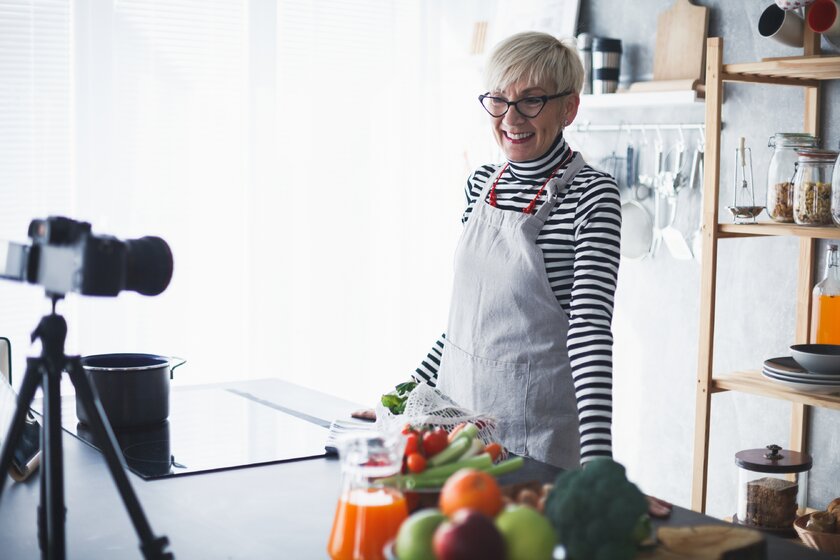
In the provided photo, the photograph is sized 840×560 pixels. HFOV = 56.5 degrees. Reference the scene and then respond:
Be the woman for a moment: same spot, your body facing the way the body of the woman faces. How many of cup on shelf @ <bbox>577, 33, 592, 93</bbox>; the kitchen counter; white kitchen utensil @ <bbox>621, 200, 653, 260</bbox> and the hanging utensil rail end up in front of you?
1

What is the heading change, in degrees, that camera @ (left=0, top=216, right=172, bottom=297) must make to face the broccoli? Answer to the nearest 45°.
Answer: approximately 45° to its right

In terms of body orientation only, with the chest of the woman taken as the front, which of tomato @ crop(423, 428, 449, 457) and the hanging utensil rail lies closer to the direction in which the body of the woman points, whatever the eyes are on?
the tomato

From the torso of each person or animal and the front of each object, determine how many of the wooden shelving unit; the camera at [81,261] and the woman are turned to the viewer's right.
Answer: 1

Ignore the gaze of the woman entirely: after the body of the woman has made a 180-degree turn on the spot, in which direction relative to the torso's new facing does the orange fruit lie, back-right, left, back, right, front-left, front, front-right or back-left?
back-right

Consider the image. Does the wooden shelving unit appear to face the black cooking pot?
yes

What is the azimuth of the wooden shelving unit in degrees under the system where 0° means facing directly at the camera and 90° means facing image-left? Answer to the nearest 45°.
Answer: approximately 45°

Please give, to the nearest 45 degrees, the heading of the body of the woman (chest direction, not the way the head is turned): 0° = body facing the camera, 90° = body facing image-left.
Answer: approximately 45°

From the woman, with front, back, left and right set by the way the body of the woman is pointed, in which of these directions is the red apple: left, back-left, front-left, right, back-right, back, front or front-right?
front-left

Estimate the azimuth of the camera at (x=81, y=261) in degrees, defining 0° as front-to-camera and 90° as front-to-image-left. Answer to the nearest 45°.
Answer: approximately 270°

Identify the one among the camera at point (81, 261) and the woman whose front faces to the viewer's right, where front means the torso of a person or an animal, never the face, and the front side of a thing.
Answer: the camera

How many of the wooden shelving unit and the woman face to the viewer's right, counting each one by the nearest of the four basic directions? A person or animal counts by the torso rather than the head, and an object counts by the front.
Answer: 0

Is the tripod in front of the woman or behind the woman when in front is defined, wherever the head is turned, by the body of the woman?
in front

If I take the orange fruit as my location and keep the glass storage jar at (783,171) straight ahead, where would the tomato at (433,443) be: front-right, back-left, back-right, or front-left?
front-left

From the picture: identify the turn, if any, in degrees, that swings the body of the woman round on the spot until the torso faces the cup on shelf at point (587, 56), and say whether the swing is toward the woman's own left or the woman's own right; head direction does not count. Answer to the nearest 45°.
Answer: approximately 135° to the woman's own right

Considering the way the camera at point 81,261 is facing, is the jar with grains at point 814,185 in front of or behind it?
in front

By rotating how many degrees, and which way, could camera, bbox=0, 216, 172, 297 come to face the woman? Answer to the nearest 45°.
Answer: approximately 45° to its left

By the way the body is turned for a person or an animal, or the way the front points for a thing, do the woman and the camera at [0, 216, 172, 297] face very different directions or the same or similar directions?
very different directions

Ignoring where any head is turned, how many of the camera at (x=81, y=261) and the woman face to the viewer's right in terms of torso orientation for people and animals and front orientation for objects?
1
